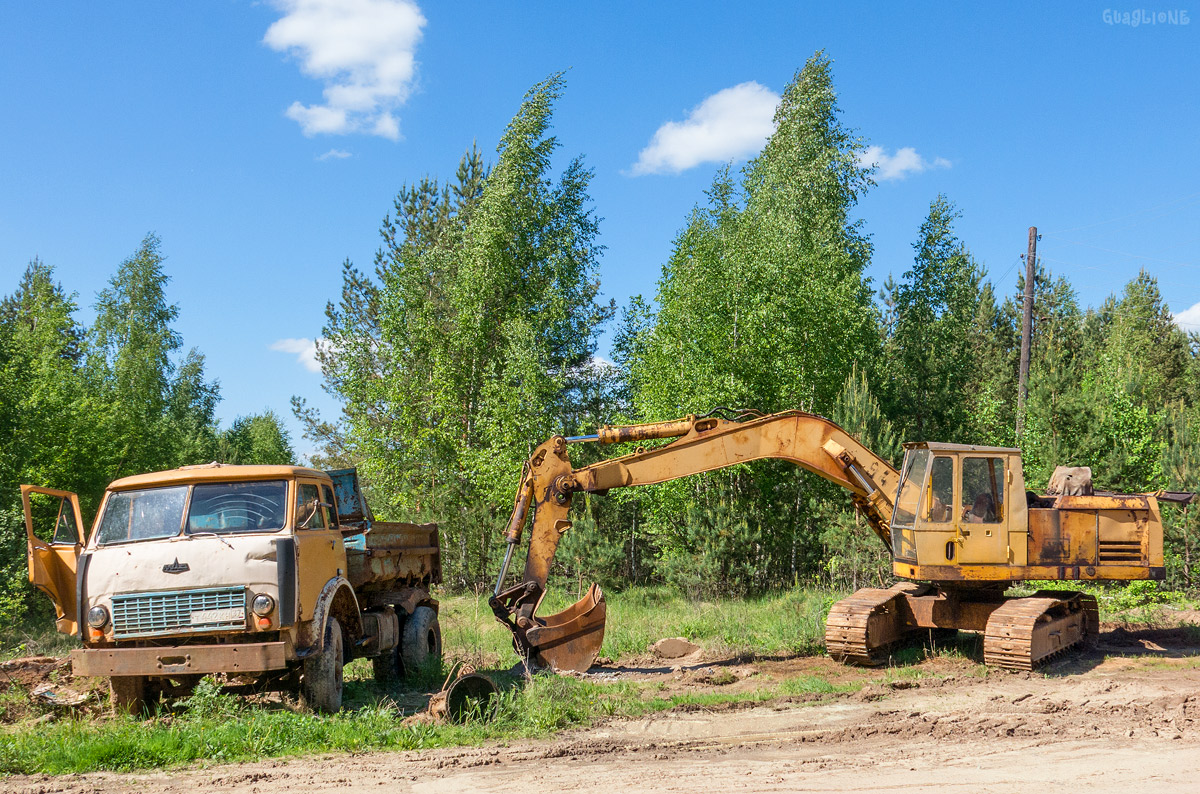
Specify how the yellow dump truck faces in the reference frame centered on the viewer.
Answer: facing the viewer and to the left of the viewer

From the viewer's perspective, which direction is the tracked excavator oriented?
to the viewer's left

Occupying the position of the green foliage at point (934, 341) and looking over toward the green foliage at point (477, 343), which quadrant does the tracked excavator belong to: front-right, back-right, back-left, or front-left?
front-left

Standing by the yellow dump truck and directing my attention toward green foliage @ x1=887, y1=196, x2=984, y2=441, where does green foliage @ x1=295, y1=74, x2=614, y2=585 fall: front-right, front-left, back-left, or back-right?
front-left

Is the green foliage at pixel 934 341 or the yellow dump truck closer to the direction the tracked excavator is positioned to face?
the yellow dump truck

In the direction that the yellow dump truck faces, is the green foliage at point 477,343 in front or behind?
behind

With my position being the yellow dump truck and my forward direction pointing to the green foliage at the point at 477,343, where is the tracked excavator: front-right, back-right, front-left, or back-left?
front-right

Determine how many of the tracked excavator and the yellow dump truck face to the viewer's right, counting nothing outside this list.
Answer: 0

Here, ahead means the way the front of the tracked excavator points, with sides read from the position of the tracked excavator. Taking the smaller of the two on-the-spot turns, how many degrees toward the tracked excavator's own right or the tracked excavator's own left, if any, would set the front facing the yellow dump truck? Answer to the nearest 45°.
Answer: approximately 45° to the tracked excavator's own left

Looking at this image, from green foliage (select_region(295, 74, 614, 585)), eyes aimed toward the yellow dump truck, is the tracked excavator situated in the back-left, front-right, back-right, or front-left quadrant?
front-left

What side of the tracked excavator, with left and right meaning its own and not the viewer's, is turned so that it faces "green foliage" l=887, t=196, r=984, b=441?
right
